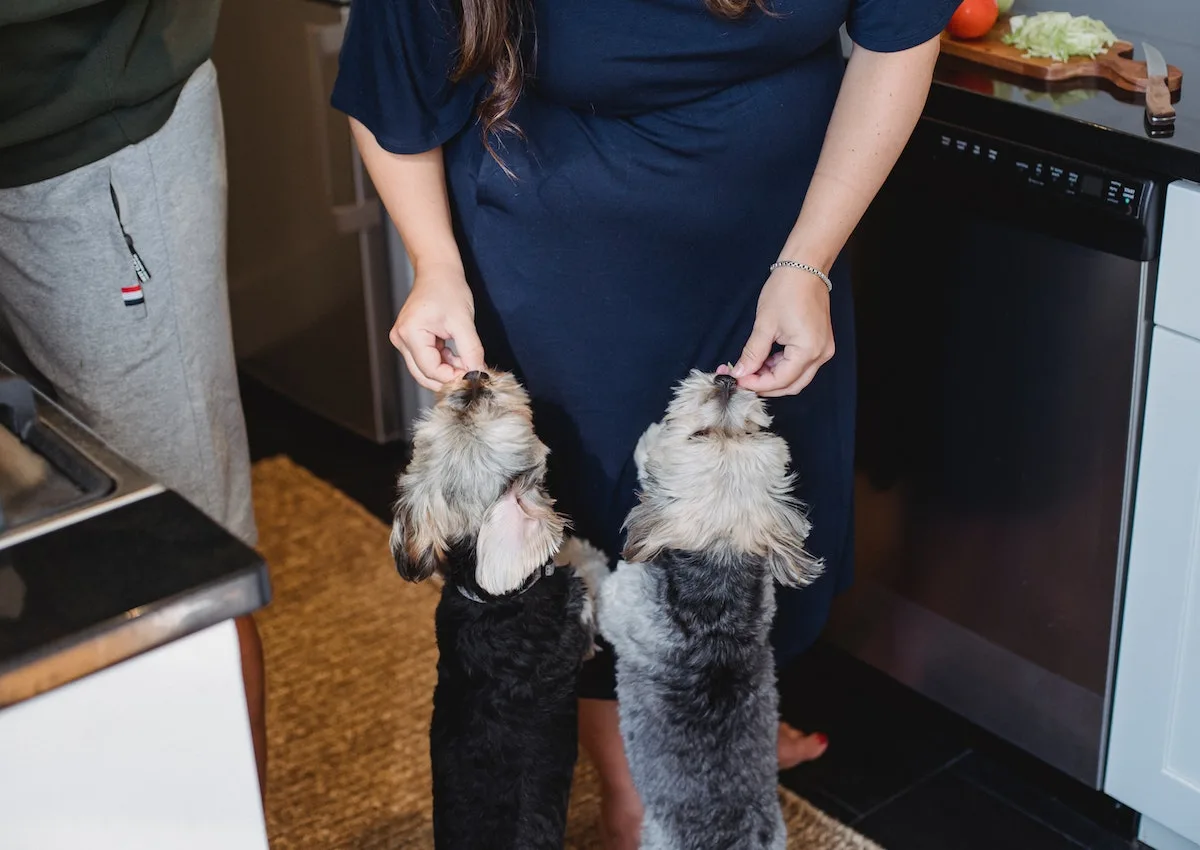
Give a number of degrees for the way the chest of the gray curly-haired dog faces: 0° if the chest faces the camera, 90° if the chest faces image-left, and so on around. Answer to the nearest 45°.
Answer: approximately 180°

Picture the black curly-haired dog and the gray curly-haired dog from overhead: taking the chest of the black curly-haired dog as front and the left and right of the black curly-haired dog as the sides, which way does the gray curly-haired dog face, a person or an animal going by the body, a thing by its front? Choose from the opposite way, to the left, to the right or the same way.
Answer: the same way

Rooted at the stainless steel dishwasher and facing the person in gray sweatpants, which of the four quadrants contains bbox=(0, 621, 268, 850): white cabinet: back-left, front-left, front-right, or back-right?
front-left

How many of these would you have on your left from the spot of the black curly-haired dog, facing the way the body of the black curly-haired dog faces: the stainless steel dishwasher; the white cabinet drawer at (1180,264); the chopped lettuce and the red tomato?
0

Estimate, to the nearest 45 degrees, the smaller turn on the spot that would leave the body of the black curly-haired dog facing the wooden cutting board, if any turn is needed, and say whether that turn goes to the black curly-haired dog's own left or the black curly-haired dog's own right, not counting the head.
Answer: approximately 45° to the black curly-haired dog's own right

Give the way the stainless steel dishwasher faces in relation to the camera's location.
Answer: facing the viewer and to the left of the viewer

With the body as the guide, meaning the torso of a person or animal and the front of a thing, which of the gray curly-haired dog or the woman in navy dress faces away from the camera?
the gray curly-haired dog

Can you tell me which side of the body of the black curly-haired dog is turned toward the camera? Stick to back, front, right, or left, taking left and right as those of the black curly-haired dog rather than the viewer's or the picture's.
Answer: back

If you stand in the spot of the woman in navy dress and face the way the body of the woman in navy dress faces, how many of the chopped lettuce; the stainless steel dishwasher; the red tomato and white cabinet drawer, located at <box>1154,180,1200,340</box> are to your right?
0

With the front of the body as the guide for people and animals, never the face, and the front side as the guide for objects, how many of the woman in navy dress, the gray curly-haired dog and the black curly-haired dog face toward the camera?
1

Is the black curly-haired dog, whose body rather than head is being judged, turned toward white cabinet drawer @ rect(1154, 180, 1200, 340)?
no

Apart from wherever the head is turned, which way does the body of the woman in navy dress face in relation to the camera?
toward the camera

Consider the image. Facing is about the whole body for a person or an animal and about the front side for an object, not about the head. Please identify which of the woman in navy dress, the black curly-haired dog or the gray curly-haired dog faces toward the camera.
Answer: the woman in navy dress

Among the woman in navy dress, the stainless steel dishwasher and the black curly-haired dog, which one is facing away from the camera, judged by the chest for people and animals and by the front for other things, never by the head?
the black curly-haired dog

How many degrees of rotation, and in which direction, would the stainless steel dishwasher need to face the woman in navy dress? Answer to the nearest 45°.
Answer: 0° — it already faces them
